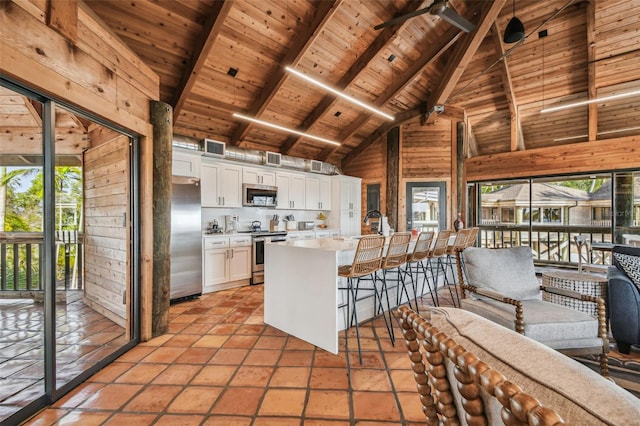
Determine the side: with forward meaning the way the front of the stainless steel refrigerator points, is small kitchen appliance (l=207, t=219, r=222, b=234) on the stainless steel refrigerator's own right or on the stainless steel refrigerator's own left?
on the stainless steel refrigerator's own left

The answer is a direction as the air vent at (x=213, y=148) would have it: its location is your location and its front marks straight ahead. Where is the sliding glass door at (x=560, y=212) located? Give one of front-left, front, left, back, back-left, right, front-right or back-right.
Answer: front-left

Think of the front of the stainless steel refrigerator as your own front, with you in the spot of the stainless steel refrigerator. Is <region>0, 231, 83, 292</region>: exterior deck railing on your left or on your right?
on your right
